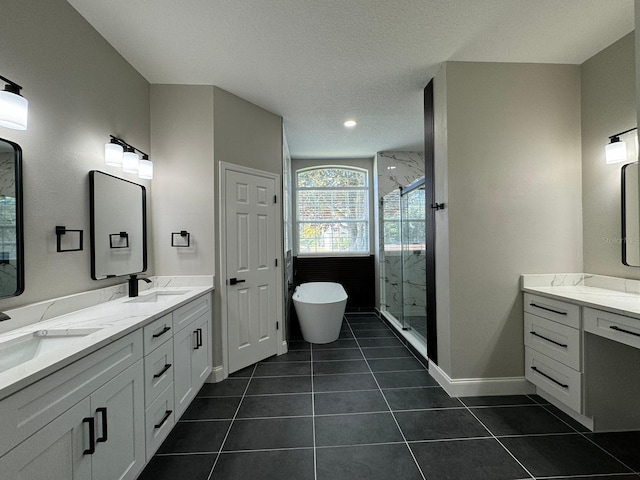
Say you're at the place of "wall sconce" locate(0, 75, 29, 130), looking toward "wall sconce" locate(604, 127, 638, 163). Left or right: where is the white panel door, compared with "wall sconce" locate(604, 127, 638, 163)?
left

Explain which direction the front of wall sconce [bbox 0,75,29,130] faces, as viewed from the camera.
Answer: facing the viewer and to the right of the viewer

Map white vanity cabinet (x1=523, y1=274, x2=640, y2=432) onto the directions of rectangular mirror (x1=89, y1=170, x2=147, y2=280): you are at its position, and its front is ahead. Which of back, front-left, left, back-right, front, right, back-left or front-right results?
front

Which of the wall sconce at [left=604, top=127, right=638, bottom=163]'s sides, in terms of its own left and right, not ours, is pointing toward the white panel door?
front

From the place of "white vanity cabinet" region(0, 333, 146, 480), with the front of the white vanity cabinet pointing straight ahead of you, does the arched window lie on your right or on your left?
on your left

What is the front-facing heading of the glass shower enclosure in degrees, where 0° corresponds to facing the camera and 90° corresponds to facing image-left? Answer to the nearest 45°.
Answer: approximately 90°

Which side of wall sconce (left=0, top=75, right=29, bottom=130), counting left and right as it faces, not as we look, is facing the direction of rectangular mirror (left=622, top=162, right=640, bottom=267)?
front

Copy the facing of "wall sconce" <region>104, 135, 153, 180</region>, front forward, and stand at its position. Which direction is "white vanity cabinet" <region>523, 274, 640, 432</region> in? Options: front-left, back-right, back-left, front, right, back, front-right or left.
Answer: front

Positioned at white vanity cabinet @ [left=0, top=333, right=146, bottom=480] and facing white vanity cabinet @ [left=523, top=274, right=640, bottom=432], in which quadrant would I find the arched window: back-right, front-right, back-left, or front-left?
front-left

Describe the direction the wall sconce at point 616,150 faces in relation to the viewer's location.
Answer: facing the viewer and to the left of the viewer

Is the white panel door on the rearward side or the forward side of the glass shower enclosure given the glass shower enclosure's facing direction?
on the forward side
